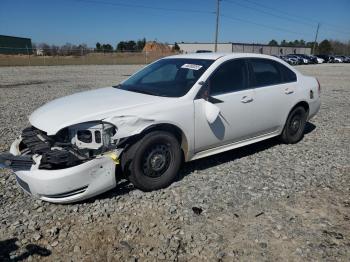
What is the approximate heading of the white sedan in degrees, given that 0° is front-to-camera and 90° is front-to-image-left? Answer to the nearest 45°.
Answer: approximately 45°
